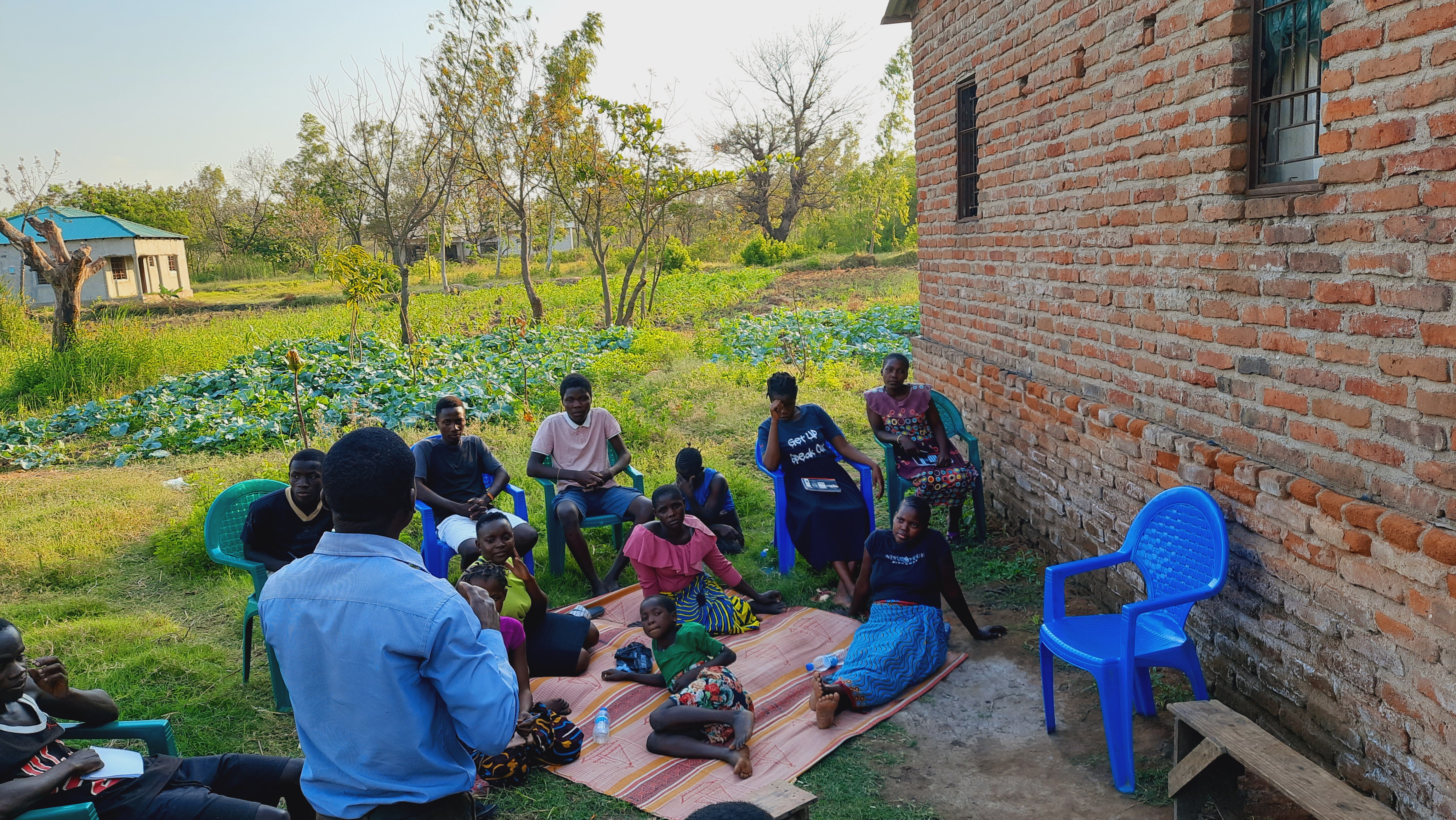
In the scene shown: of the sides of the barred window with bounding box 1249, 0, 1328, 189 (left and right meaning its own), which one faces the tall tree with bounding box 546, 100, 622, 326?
right

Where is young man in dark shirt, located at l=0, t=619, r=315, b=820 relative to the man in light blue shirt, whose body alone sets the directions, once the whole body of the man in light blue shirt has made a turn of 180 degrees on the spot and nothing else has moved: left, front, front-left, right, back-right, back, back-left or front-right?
right

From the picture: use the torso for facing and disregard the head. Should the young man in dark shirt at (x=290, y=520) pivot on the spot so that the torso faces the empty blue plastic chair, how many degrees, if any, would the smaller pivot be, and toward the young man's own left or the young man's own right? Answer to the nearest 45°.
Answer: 0° — they already face it

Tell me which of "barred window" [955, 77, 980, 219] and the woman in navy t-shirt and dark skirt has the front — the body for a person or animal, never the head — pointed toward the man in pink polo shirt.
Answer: the barred window

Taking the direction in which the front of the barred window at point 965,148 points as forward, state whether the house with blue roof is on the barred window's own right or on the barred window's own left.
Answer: on the barred window's own right

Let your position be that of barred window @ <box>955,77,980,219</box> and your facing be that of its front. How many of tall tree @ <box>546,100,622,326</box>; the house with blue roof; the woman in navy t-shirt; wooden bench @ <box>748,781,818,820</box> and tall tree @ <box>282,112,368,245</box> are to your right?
3

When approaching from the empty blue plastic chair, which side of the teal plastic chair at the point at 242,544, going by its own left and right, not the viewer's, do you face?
front

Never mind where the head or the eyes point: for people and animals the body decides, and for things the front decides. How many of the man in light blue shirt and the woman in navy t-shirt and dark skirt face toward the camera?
1

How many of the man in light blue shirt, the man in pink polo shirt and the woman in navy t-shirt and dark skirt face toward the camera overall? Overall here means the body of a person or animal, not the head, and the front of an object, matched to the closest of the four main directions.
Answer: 2

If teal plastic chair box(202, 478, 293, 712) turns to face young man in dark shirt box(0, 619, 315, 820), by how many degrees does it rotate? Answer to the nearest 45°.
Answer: approximately 45° to its right

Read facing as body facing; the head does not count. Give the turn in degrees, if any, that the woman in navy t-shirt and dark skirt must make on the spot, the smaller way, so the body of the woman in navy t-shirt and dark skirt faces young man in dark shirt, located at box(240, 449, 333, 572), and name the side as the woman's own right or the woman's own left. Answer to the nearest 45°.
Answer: approximately 45° to the woman's own right

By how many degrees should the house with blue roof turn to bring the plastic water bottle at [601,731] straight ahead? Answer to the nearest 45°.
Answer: approximately 45° to its right

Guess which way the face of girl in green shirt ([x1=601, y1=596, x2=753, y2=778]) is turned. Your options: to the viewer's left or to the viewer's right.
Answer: to the viewer's left

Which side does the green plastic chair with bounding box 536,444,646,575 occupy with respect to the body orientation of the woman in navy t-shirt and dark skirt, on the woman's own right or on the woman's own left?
on the woman's own right

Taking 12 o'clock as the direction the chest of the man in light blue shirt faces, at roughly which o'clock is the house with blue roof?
The house with blue roof is roughly at 10 o'clock from the man in light blue shirt.

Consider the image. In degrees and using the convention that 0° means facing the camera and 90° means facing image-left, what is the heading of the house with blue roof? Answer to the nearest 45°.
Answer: approximately 315°
